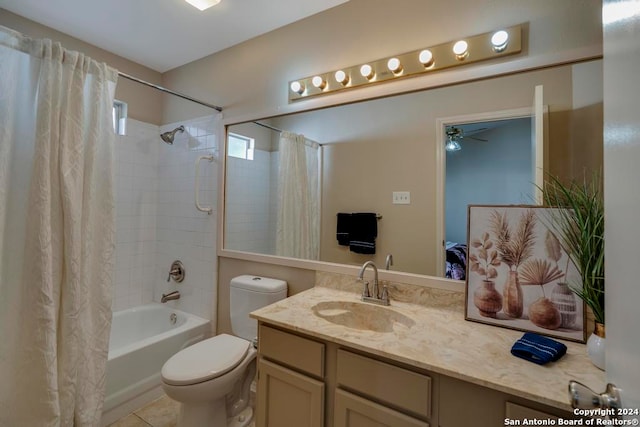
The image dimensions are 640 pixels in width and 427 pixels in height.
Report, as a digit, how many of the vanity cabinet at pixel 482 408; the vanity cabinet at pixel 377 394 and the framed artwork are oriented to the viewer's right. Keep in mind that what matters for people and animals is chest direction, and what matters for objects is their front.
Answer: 0

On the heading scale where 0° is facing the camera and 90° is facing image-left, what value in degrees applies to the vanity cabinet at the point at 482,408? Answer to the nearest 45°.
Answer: approximately 45°

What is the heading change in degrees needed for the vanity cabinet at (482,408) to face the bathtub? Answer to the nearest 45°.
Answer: approximately 45° to its right

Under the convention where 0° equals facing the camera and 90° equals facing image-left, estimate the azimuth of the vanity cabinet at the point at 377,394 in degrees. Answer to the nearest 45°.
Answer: approximately 45°

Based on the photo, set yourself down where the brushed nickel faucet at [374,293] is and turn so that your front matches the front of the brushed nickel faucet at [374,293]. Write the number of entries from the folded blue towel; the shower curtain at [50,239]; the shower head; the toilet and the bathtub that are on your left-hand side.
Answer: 1

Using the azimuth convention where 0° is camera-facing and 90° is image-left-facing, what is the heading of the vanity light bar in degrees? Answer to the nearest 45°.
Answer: approximately 45°

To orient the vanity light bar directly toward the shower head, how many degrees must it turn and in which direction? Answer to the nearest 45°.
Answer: approximately 45° to its right

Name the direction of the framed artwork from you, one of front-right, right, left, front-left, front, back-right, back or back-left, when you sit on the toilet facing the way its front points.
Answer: left

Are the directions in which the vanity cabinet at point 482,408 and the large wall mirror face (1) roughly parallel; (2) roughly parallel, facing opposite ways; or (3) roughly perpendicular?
roughly parallel

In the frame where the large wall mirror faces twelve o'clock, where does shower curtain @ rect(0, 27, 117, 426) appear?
The shower curtain is roughly at 1 o'clock from the large wall mirror.

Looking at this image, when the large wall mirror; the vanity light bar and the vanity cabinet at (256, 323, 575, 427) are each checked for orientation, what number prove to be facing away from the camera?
0

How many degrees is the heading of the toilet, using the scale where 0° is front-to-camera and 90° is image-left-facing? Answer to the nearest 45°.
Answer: approximately 45°

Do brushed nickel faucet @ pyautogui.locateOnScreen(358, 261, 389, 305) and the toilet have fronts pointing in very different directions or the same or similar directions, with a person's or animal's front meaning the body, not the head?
same or similar directions

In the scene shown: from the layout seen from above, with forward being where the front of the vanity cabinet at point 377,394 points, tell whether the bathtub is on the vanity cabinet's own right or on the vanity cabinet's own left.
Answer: on the vanity cabinet's own right

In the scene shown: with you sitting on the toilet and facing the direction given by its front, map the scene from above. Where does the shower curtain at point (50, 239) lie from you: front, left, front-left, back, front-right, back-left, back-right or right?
front-right
